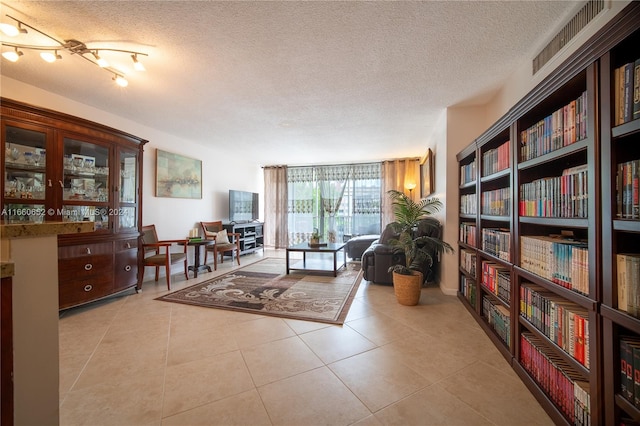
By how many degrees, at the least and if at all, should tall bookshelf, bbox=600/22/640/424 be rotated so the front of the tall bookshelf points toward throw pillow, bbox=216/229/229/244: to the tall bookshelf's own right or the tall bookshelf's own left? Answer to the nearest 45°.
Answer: approximately 45° to the tall bookshelf's own right

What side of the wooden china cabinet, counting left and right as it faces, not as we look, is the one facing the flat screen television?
left

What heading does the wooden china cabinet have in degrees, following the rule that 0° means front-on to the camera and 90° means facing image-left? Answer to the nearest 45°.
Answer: approximately 315°

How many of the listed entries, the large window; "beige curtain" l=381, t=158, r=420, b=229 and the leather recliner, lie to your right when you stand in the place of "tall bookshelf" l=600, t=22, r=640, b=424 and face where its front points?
3

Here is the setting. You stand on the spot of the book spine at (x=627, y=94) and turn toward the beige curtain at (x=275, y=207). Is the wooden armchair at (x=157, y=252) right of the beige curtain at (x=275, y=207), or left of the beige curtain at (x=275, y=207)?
left

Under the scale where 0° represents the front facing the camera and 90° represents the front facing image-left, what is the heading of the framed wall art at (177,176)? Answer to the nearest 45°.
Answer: approximately 315°
